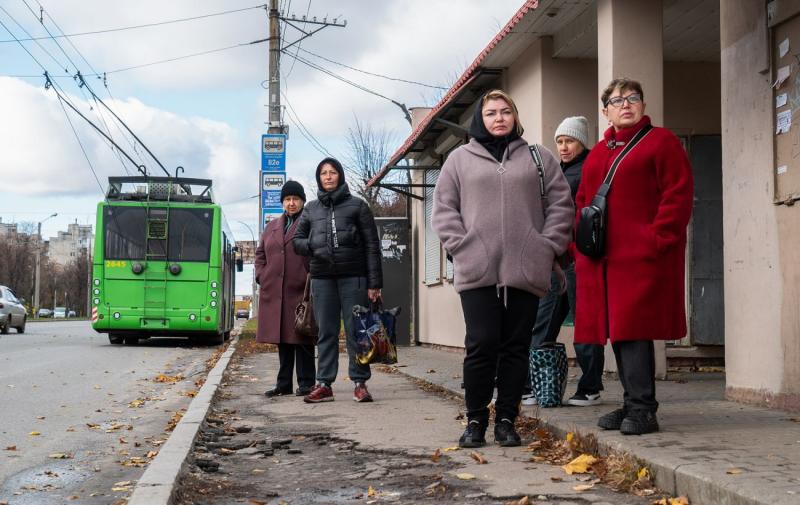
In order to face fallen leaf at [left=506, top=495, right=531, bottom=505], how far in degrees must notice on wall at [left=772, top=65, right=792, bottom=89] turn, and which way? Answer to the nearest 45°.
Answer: approximately 45° to its left

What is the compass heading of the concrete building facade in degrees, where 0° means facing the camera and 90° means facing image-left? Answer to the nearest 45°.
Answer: approximately 45°

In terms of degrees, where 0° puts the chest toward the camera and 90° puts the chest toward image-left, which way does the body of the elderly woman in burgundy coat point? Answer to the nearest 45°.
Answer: approximately 0°

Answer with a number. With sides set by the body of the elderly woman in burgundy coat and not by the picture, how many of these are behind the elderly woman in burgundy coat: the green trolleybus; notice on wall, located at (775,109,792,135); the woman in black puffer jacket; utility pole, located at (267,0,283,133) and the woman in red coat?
2
